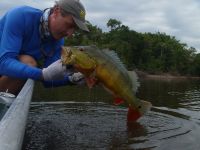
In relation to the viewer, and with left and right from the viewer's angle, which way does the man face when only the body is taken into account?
facing the viewer and to the right of the viewer

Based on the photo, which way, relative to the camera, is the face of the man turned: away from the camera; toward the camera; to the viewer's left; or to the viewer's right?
to the viewer's right
